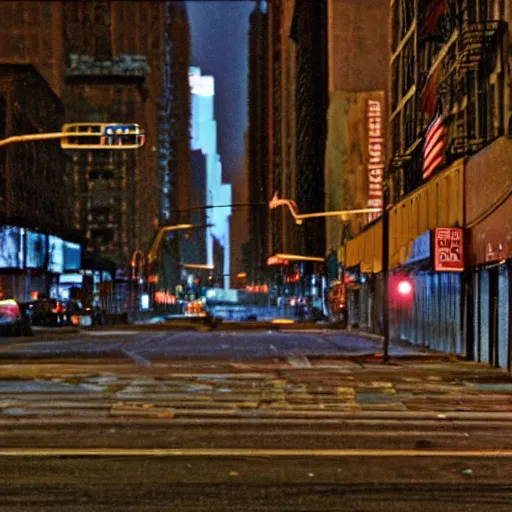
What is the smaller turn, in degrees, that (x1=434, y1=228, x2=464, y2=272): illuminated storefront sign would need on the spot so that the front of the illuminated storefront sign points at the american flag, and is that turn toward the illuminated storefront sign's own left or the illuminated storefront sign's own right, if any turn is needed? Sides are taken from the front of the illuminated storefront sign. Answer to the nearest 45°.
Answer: approximately 180°

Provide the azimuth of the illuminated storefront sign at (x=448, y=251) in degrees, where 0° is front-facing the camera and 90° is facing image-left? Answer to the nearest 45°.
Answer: approximately 0°

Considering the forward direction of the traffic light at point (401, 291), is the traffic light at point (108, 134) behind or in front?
in front

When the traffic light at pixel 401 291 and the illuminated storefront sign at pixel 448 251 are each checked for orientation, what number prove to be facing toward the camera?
2

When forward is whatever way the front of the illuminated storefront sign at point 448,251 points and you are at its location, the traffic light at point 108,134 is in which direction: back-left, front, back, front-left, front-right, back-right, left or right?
front-right

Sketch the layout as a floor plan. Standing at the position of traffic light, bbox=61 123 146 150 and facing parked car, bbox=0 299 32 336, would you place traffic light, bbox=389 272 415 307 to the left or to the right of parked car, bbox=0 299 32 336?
right
